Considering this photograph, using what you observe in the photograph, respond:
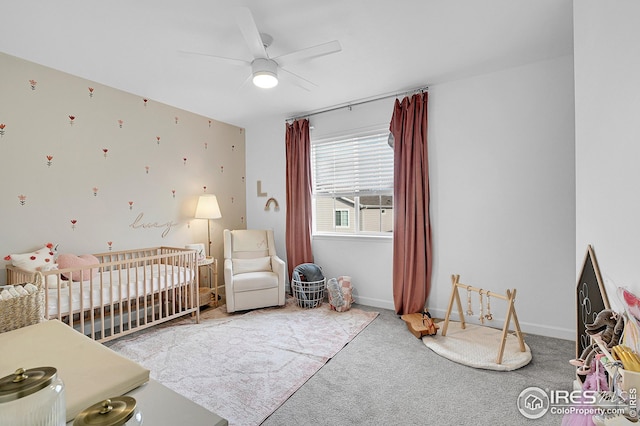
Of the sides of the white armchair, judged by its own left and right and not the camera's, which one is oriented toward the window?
left

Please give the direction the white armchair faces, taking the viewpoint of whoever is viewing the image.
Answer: facing the viewer

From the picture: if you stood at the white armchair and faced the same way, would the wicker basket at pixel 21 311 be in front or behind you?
in front

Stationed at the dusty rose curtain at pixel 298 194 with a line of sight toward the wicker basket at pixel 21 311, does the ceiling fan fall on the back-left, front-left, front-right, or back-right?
front-left

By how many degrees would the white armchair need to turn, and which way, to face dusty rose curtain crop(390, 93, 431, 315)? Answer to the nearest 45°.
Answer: approximately 45° to its left
